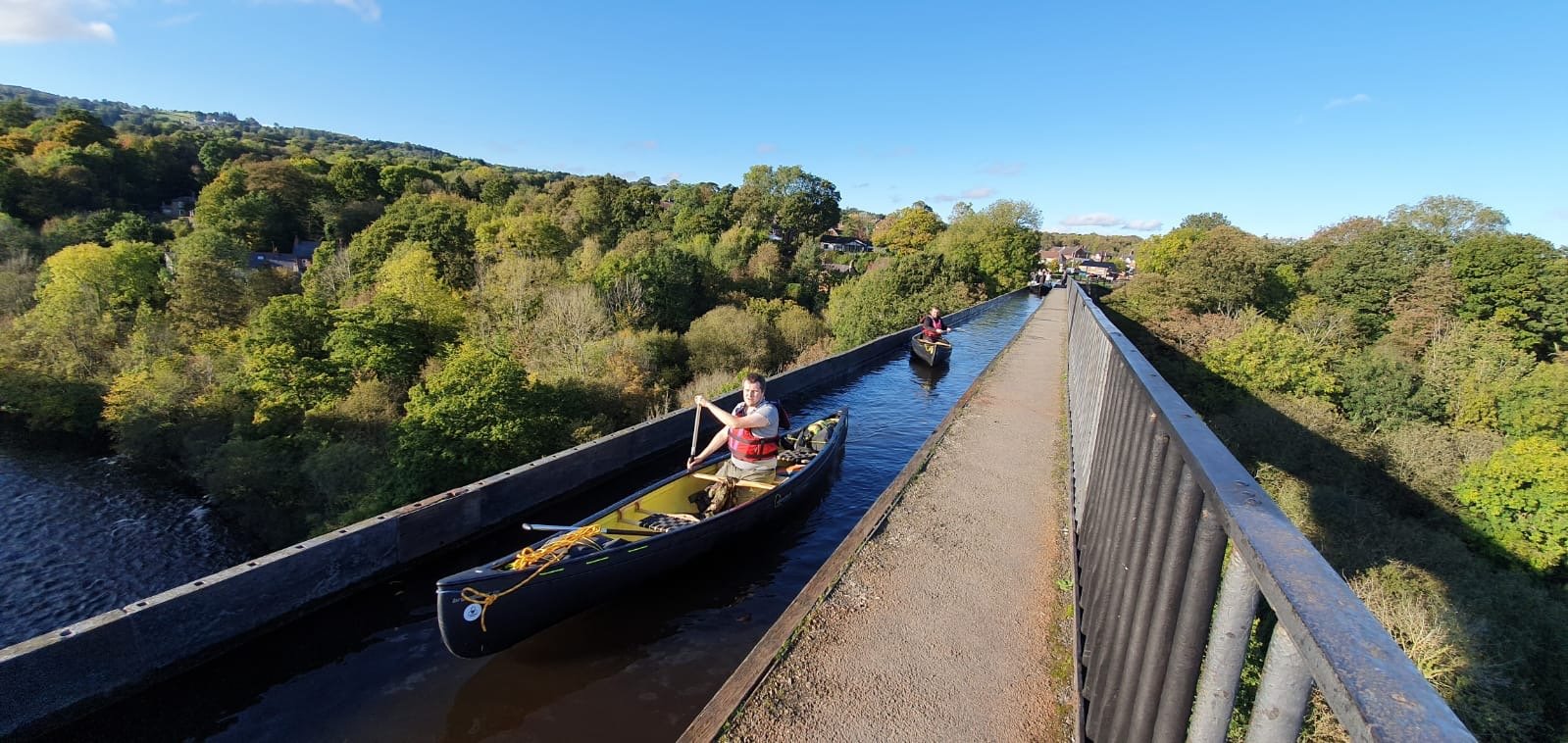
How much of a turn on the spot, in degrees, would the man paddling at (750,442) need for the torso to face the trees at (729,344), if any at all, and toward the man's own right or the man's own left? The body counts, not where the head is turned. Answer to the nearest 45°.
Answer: approximately 135° to the man's own right

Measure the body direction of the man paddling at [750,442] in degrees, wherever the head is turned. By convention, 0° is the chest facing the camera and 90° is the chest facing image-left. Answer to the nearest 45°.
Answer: approximately 45°

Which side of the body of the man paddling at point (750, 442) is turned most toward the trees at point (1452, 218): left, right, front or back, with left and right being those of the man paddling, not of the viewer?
back

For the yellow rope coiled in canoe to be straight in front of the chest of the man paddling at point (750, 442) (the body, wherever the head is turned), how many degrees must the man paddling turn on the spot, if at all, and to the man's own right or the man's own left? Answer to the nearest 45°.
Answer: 0° — they already face it

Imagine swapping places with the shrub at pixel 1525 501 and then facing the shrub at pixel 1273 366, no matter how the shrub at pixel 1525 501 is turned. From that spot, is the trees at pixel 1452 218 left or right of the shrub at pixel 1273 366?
right

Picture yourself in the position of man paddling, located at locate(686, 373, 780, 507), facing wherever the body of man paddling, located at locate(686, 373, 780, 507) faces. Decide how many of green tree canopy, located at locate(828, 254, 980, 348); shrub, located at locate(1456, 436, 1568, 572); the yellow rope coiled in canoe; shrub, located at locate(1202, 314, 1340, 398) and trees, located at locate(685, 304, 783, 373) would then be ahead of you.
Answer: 1

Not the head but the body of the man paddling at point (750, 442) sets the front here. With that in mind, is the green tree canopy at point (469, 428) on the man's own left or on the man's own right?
on the man's own right

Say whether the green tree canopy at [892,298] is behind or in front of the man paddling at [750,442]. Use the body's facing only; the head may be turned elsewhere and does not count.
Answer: behind

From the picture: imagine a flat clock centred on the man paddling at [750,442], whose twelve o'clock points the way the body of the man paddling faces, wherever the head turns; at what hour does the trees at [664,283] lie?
The trees is roughly at 4 o'clock from the man paddling.

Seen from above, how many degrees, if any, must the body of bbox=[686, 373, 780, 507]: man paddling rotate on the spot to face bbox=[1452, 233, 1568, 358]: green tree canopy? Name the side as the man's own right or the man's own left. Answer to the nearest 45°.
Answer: approximately 180°

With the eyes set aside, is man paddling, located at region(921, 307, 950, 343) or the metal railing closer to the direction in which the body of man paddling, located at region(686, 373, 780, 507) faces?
the metal railing
